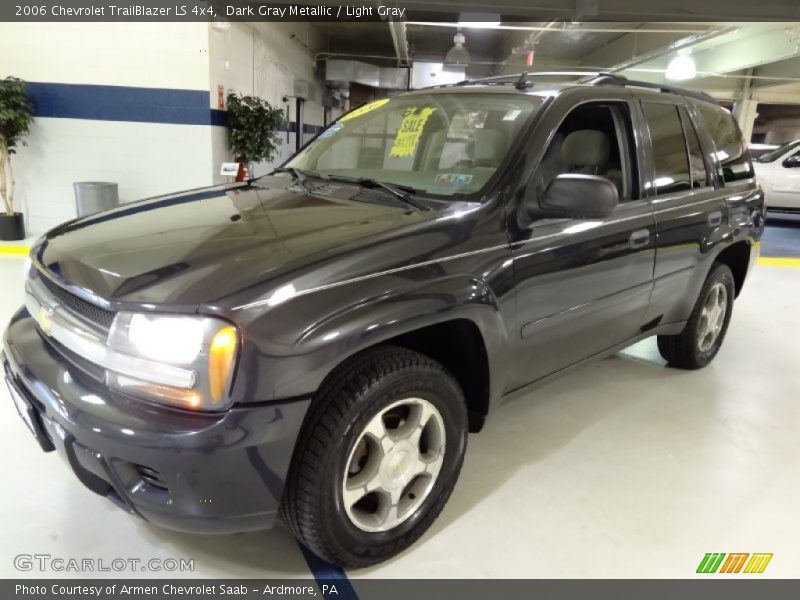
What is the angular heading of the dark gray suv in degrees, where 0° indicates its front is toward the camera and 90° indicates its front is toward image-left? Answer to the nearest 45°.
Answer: approximately 45°

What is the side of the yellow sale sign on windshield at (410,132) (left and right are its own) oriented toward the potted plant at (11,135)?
right

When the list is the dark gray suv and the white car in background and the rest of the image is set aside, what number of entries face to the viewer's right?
0

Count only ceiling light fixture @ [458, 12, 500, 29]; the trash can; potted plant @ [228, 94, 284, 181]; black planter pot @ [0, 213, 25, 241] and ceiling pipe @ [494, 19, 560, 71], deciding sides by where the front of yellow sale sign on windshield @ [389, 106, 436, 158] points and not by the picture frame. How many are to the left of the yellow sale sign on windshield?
0

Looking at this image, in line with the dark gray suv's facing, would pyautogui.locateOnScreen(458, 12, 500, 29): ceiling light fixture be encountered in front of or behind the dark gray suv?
behind

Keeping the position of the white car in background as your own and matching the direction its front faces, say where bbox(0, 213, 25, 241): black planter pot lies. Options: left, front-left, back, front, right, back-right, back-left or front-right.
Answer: front-left

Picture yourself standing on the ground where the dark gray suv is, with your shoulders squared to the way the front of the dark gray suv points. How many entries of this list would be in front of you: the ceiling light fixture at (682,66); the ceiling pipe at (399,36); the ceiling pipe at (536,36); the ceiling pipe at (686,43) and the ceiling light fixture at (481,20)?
0

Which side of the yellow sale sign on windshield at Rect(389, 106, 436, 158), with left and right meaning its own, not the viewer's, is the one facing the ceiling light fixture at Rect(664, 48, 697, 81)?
back

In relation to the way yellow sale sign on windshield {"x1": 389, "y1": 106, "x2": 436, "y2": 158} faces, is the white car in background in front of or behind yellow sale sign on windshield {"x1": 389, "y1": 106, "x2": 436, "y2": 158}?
behind

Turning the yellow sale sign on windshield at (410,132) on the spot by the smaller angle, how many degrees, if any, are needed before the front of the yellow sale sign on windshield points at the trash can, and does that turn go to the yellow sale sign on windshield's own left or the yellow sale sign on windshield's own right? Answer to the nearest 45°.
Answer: approximately 90° to the yellow sale sign on windshield's own right

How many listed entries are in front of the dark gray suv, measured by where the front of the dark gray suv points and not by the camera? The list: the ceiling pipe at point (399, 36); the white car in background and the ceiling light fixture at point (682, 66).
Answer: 0

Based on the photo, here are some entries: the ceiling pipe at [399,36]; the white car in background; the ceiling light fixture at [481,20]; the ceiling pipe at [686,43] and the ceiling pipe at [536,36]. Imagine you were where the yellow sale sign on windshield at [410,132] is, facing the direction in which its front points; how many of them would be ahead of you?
0

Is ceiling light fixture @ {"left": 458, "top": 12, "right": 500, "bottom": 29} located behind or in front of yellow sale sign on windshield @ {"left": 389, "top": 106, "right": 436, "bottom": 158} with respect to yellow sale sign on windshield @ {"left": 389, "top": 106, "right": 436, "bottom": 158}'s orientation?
behind

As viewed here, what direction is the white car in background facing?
to the viewer's left

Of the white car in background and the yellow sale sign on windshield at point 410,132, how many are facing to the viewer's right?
0

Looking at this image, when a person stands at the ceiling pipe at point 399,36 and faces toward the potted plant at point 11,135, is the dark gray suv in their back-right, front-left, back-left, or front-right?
front-left

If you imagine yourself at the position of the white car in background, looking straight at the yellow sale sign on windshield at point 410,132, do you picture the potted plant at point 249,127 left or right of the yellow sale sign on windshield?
right

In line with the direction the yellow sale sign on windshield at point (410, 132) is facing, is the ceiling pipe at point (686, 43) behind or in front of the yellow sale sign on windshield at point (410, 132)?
behind
